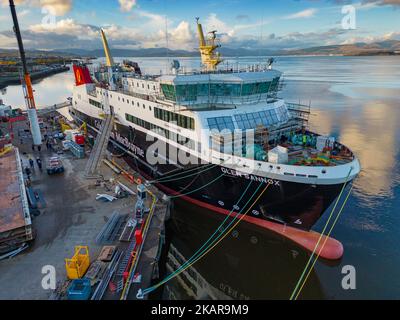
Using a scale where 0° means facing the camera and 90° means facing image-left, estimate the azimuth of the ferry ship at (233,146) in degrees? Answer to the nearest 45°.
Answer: approximately 315°

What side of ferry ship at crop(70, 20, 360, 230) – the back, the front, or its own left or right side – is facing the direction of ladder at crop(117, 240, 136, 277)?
right

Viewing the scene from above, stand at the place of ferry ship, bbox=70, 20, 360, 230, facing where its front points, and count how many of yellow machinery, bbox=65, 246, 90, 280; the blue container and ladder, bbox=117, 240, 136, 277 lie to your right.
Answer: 3

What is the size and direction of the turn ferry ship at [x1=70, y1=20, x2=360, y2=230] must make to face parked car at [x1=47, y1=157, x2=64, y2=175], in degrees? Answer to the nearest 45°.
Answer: approximately 135° to its right

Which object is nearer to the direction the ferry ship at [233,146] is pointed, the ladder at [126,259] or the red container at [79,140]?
the ladder

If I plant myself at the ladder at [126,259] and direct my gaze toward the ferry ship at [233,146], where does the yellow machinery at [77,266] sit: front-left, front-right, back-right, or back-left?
back-left

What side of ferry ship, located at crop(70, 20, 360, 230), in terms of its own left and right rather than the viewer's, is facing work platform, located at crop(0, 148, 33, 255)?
right
